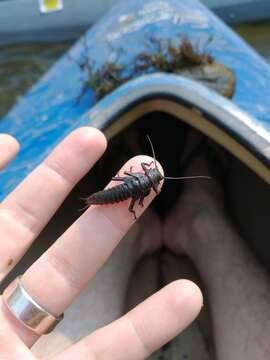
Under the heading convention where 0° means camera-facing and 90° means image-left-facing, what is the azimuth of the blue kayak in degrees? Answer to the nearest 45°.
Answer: approximately 180°

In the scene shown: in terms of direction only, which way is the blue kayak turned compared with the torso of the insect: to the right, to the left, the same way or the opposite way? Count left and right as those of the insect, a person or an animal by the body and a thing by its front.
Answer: to the left

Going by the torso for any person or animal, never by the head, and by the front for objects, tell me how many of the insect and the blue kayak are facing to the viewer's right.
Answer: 1

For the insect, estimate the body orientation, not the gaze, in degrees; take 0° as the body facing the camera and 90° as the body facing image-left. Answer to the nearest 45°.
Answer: approximately 270°

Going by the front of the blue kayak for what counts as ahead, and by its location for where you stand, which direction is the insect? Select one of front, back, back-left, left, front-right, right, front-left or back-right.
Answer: back
